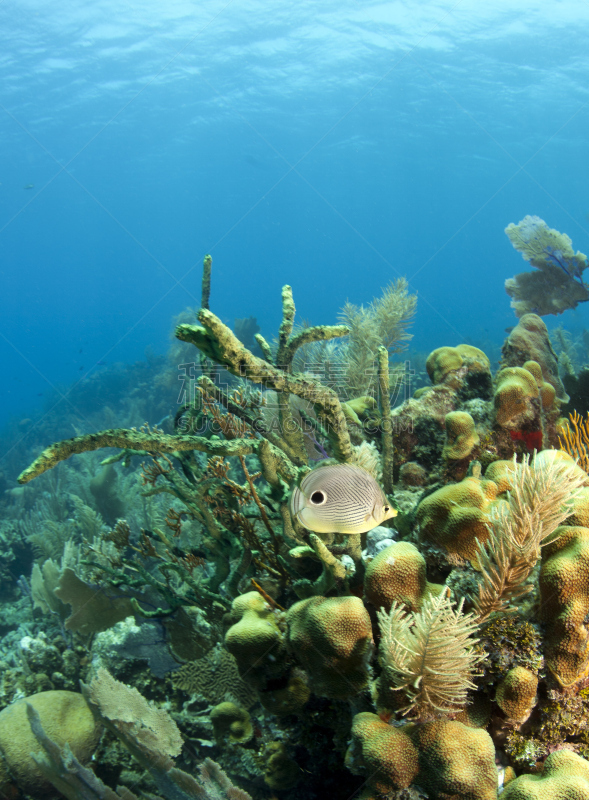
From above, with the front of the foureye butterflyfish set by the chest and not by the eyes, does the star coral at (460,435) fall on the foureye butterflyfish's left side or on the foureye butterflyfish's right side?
on the foureye butterflyfish's left side

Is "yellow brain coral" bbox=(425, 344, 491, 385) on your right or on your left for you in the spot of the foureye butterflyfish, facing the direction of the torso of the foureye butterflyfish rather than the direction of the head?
on your left

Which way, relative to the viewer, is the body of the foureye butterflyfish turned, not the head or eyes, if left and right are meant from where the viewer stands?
facing to the right of the viewer
